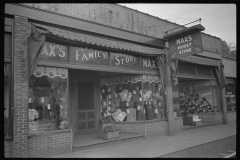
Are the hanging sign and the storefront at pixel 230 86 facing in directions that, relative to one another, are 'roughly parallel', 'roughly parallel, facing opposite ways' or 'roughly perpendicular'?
roughly perpendicular

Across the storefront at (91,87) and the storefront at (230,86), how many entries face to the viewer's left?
0

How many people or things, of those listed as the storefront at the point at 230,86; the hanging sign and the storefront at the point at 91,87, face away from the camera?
0

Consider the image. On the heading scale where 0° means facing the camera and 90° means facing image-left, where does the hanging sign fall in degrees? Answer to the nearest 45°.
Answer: approximately 45°

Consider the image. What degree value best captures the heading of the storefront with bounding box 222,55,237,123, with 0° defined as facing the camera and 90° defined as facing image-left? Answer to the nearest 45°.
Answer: approximately 315°

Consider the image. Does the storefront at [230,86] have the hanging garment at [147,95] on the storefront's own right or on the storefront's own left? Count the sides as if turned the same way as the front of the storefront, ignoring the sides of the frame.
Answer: on the storefront's own right

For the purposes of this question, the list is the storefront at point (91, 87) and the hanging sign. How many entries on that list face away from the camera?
0

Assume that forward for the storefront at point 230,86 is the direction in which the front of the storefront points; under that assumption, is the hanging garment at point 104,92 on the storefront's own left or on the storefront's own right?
on the storefront's own right

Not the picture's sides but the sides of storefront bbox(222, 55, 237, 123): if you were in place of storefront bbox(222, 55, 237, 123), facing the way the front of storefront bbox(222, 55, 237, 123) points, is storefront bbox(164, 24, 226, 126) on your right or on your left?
on your right

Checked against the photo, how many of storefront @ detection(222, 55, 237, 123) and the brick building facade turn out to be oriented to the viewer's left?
0
